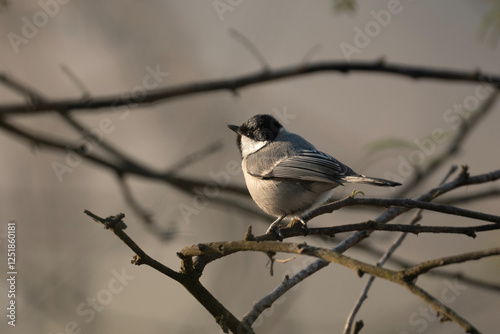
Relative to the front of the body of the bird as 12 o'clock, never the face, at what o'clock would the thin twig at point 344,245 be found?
The thin twig is roughly at 6 o'clock from the bird.

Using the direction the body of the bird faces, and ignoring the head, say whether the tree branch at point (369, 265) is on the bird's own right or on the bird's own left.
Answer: on the bird's own left

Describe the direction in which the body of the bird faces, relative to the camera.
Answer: to the viewer's left
